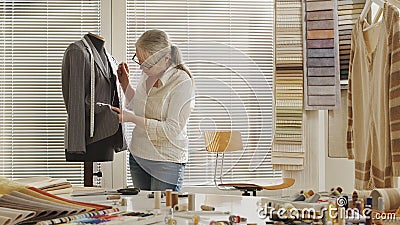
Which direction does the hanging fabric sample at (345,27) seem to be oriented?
toward the camera

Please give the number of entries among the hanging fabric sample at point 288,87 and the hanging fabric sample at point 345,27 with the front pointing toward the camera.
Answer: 2

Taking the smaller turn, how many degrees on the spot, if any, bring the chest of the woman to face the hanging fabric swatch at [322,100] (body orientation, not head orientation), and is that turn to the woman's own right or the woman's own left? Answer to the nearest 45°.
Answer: approximately 180°

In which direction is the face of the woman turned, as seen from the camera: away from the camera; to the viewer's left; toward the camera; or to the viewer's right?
to the viewer's left

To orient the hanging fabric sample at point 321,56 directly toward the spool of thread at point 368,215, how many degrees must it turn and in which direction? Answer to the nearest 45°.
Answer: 0° — it already faces it

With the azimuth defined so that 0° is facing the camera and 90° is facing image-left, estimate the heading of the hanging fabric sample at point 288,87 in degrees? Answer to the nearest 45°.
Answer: approximately 0°

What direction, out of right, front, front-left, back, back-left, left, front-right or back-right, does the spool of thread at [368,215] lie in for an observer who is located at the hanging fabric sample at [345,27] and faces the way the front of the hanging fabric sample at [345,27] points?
front

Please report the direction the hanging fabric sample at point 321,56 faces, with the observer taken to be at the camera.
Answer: facing the viewer
